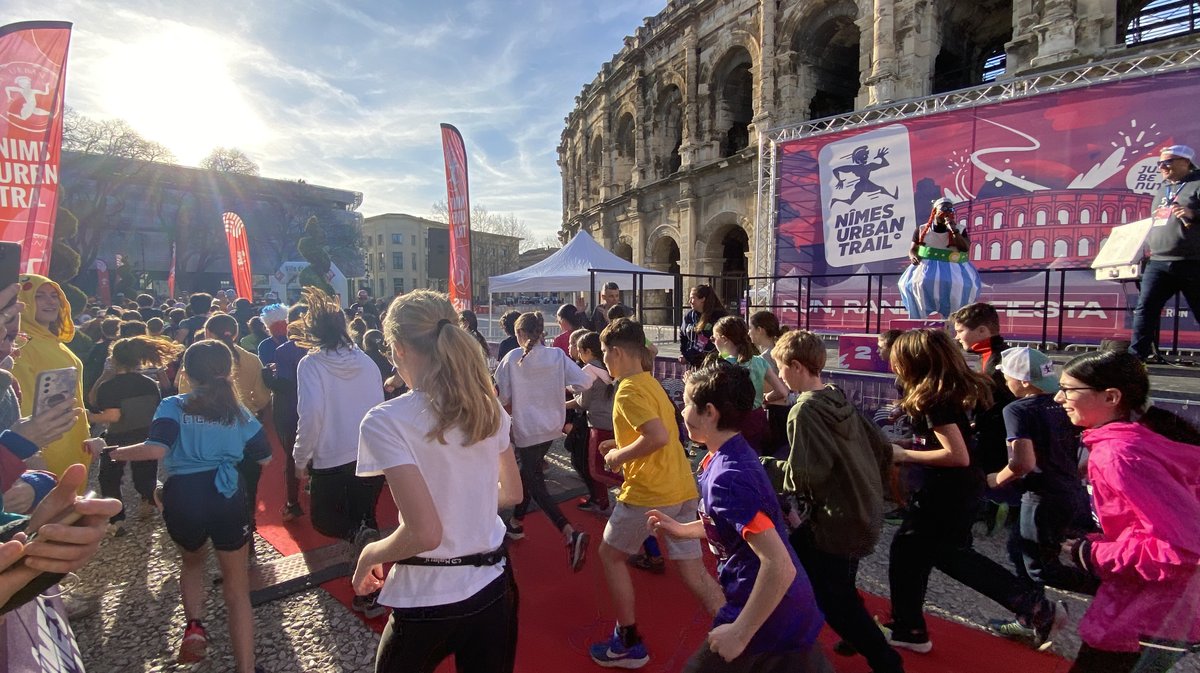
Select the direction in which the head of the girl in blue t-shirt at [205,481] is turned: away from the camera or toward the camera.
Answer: away from the camera

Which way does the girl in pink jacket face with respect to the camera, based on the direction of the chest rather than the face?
to the viewer's left

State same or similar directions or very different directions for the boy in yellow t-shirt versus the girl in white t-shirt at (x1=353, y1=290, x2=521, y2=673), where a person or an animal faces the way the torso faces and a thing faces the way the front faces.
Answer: same or similar directions

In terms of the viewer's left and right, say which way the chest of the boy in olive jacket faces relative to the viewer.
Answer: facing away from the viewer and to the left of the viewer

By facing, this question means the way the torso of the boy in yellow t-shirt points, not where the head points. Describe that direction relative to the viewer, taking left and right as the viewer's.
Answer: facing to the left of the viewer

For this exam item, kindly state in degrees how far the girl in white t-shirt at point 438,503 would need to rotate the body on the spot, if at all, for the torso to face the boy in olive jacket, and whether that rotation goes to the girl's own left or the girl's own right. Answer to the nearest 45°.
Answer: approximately 135° to the girl's own right

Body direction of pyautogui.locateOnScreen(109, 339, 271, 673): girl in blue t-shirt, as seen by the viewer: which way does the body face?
away from the camera

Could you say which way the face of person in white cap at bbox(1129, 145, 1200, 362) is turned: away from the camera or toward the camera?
toward the camera

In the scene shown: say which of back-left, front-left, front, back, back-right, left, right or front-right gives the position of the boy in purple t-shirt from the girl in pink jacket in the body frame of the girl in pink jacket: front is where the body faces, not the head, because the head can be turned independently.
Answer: front-left

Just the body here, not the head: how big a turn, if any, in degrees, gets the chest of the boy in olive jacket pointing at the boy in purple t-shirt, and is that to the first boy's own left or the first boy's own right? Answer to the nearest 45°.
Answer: approximately 135° to the first boy's own left

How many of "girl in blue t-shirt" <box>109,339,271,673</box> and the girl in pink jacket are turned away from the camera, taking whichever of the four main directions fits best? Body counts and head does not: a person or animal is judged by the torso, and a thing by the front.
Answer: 1
